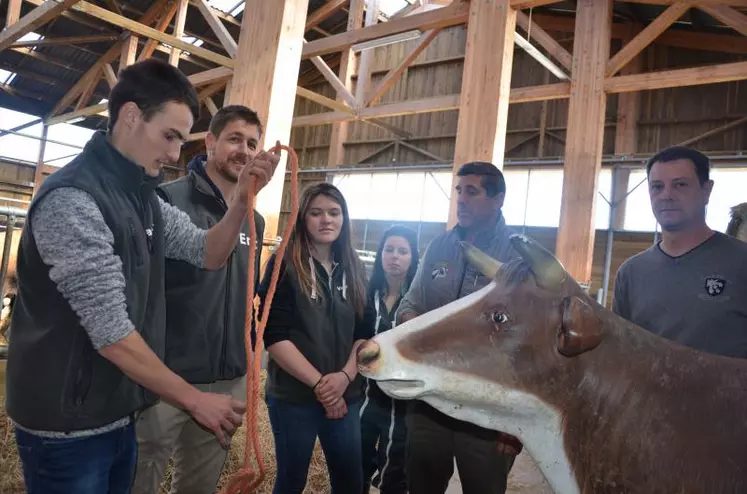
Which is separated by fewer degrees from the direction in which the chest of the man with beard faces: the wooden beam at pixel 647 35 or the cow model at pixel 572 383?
the cow model

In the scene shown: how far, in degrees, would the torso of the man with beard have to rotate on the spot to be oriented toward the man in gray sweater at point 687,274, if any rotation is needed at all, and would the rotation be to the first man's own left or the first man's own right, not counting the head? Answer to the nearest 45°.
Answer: approximately 45° to the first man's own left

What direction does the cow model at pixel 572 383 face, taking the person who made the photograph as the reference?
facing to the left of the viewer

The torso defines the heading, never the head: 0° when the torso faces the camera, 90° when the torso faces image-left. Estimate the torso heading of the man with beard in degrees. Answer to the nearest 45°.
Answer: approximately 315°

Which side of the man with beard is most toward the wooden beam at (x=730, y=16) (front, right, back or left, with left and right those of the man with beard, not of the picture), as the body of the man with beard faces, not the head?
left
